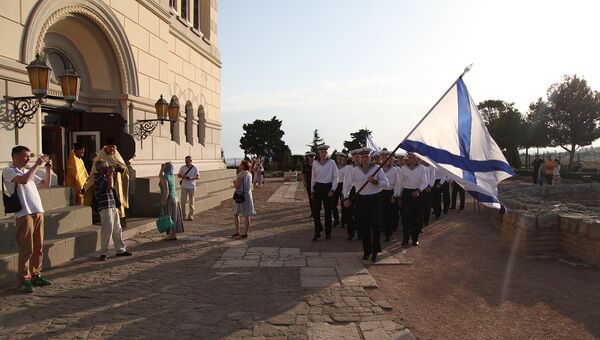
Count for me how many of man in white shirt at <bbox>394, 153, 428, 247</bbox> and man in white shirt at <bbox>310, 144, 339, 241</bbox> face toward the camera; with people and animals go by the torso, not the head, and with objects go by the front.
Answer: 2

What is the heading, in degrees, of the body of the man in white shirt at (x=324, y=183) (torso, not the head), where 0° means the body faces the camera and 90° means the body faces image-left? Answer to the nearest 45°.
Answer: approximately 0°

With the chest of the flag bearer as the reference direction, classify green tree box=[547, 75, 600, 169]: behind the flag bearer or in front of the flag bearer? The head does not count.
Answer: behind

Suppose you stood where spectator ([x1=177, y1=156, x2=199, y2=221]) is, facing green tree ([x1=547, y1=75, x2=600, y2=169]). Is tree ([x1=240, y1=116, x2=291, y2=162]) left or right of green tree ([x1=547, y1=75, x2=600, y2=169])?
left

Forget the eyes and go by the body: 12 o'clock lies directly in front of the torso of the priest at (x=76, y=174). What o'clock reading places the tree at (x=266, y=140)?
The tree is roughly at 10 o'clock from the priest.

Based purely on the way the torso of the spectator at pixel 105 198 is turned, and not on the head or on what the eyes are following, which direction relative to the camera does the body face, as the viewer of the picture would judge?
to the viewer's right

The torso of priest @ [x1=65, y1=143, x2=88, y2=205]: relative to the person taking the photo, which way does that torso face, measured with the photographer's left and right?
facing to the right of the viewer

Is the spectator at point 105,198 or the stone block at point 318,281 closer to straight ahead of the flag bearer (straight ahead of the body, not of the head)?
the stone block

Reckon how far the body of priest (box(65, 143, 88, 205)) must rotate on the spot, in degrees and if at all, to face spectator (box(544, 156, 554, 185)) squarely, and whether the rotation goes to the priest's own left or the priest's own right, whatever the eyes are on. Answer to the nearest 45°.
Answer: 0° — they already face them
